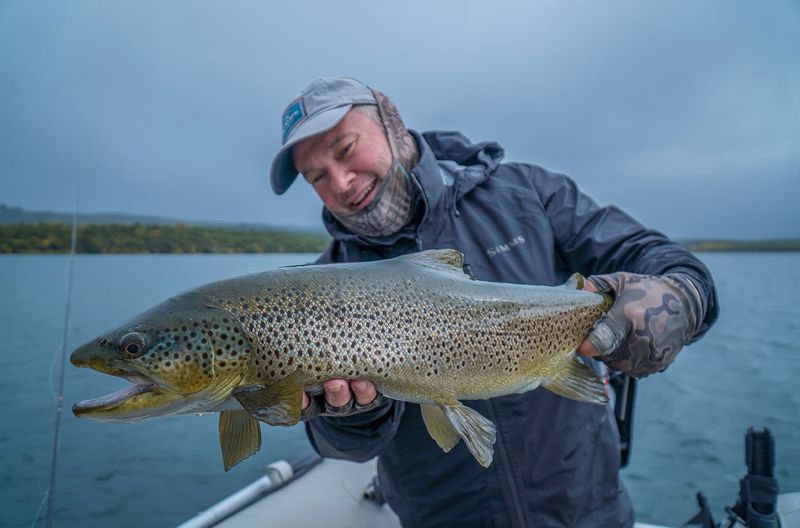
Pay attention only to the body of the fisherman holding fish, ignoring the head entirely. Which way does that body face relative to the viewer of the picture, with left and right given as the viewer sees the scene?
facing the viewer

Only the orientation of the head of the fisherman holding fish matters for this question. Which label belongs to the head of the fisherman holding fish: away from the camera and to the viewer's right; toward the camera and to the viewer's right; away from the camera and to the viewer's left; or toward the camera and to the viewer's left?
toward the camera and to the viewer's left
